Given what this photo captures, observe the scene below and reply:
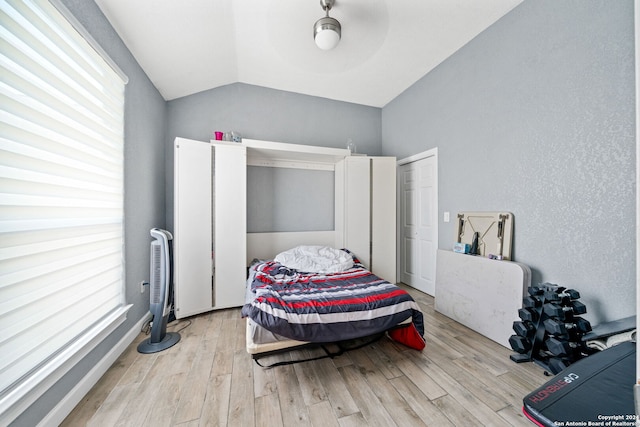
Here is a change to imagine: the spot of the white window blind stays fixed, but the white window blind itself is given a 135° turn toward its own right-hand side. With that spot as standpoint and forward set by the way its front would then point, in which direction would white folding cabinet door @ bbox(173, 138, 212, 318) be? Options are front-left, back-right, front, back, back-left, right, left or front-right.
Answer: back

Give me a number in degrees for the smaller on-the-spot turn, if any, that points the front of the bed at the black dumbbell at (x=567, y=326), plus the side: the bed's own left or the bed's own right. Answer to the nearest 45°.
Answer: approximately 90° to the bed's own left

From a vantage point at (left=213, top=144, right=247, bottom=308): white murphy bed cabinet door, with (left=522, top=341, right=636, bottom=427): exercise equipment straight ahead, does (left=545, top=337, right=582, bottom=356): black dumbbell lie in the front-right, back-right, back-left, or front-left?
front-left

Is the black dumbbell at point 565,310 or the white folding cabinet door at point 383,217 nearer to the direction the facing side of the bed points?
the black dumbbell

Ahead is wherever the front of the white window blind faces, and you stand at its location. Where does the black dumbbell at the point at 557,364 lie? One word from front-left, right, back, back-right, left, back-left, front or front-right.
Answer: front-right

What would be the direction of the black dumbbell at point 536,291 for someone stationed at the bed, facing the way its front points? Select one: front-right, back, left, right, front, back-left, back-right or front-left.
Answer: left

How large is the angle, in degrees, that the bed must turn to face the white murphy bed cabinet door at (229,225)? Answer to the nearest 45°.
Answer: approximately 135° to its right

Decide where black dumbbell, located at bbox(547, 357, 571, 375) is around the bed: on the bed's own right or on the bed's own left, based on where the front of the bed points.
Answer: on the bed's own left

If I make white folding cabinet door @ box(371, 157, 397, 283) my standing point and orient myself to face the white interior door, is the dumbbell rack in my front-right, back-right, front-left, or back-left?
front-right

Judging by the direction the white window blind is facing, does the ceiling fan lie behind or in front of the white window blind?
in front

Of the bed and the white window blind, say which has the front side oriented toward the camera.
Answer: the bed

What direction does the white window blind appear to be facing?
to the viewer's right

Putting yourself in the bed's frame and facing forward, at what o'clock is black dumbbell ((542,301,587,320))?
The black dumbbell is roughly at 9 o'clock from the bed.

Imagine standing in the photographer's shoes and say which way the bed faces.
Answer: facing the viewer

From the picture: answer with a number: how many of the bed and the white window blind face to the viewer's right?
1

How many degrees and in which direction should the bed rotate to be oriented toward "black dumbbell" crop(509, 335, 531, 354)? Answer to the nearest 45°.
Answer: approximately 90° to its left

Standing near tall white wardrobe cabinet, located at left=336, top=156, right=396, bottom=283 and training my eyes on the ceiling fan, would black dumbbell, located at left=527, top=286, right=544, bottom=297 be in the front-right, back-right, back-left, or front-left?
front-left
